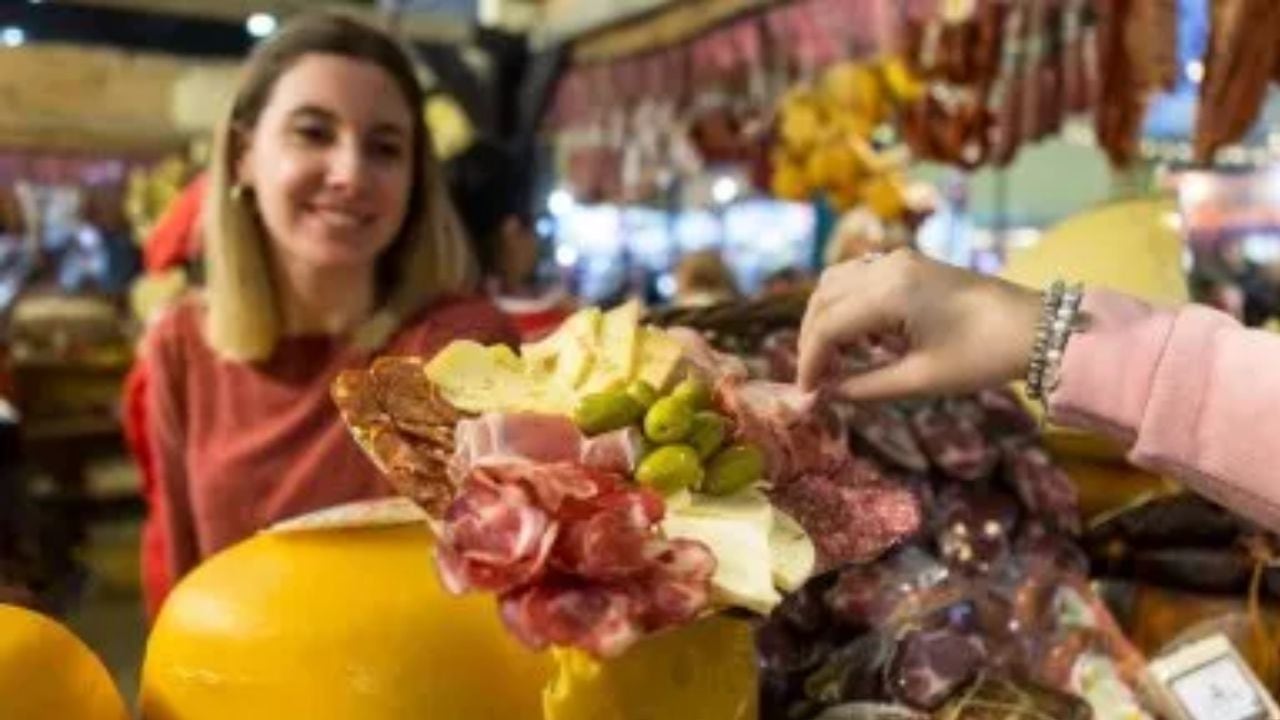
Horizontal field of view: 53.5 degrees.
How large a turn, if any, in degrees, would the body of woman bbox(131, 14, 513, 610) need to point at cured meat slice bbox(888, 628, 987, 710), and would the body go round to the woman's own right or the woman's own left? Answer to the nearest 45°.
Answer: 0° — they already face it

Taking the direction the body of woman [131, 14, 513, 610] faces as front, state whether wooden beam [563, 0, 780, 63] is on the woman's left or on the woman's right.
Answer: on the woman's left

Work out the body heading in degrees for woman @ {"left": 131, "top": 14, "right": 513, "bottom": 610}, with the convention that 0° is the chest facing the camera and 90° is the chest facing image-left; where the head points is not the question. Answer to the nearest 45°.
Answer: approximately 315°

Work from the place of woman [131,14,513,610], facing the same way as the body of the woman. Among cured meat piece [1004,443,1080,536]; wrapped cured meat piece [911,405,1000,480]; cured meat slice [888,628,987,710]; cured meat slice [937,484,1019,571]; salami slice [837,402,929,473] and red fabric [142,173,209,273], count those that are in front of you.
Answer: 5

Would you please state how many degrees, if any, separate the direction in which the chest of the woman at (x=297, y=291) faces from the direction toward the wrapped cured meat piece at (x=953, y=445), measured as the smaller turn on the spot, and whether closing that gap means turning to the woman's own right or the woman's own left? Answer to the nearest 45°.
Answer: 0° — they already face it

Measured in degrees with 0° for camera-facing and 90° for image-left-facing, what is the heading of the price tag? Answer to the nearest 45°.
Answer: approximately 0°

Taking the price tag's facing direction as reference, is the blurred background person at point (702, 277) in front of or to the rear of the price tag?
to the rear
